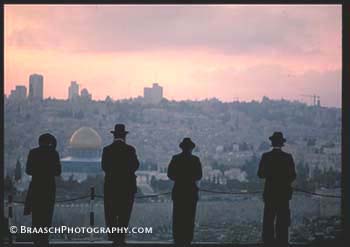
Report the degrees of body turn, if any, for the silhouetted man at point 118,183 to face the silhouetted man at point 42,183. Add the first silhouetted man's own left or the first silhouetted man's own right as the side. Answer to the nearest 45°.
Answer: approximately 90° to the first silhouetted man's own left

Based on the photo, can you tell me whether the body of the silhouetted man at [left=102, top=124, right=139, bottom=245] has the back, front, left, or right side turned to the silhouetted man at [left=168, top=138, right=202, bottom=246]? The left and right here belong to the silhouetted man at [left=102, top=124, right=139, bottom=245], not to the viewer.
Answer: right

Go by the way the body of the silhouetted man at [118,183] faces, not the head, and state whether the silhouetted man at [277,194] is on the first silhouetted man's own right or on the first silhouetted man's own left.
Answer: on the first silhouetted man's own right

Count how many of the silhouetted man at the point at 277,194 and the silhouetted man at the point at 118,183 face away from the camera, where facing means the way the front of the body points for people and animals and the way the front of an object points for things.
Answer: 2

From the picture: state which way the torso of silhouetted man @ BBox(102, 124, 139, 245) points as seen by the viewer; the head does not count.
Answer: away from the camera

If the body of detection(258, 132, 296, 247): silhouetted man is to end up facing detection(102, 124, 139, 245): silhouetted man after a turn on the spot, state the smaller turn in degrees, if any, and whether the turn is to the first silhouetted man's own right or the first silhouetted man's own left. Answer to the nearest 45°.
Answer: approximately 90° to the first silhouetted man's own left

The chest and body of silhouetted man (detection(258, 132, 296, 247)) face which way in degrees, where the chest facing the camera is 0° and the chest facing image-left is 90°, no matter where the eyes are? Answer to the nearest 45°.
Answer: approximately 180°

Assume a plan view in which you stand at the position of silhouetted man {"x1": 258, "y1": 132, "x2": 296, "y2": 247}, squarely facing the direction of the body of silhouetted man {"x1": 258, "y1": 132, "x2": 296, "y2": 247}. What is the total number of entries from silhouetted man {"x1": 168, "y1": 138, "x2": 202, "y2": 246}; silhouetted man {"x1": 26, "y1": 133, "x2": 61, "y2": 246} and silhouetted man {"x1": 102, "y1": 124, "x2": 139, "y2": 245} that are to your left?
3

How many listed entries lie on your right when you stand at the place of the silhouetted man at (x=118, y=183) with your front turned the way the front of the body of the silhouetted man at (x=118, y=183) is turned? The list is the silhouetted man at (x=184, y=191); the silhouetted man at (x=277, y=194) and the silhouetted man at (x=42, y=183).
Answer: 2

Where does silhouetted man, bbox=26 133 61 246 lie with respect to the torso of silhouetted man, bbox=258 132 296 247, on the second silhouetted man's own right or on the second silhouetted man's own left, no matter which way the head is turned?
on the second silhouetted man's own left

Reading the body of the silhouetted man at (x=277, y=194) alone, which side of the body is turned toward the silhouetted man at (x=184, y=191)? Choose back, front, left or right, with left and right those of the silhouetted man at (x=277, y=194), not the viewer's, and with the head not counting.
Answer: left
